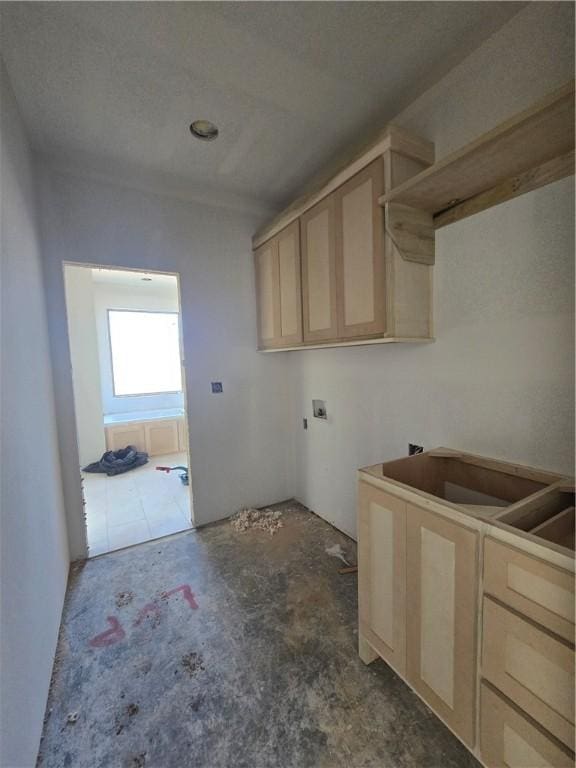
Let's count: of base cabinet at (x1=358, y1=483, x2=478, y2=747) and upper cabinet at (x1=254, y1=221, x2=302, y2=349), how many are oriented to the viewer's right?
0

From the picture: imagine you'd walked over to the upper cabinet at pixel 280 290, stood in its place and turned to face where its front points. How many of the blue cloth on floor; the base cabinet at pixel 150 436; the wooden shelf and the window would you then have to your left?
1

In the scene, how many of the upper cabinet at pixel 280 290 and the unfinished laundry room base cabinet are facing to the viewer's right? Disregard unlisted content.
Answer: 0

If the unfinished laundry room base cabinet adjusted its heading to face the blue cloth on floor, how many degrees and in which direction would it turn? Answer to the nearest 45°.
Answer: approximately 45° to its right

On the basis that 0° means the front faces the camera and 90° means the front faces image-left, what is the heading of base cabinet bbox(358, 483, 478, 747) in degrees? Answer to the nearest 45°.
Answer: approximately 45°
